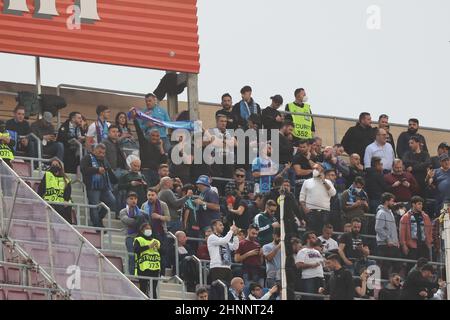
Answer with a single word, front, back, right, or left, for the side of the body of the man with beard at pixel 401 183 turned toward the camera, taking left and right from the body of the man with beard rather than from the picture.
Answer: front

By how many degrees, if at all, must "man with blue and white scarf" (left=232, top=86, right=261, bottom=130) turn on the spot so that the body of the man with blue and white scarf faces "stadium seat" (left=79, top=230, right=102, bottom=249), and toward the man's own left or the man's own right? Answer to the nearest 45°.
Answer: approximately 45° to the man's own right

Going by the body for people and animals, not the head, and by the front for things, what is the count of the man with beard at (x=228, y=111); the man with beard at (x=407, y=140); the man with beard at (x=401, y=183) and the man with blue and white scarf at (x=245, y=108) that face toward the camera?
4

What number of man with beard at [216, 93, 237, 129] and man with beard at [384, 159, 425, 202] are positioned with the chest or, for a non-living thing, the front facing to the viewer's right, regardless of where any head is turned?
0

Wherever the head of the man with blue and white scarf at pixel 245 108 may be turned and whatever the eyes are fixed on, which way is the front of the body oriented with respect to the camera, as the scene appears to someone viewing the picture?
toward the camera

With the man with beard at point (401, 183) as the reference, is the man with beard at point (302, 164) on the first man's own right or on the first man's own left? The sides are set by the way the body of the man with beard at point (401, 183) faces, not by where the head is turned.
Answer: on the first man's own right
